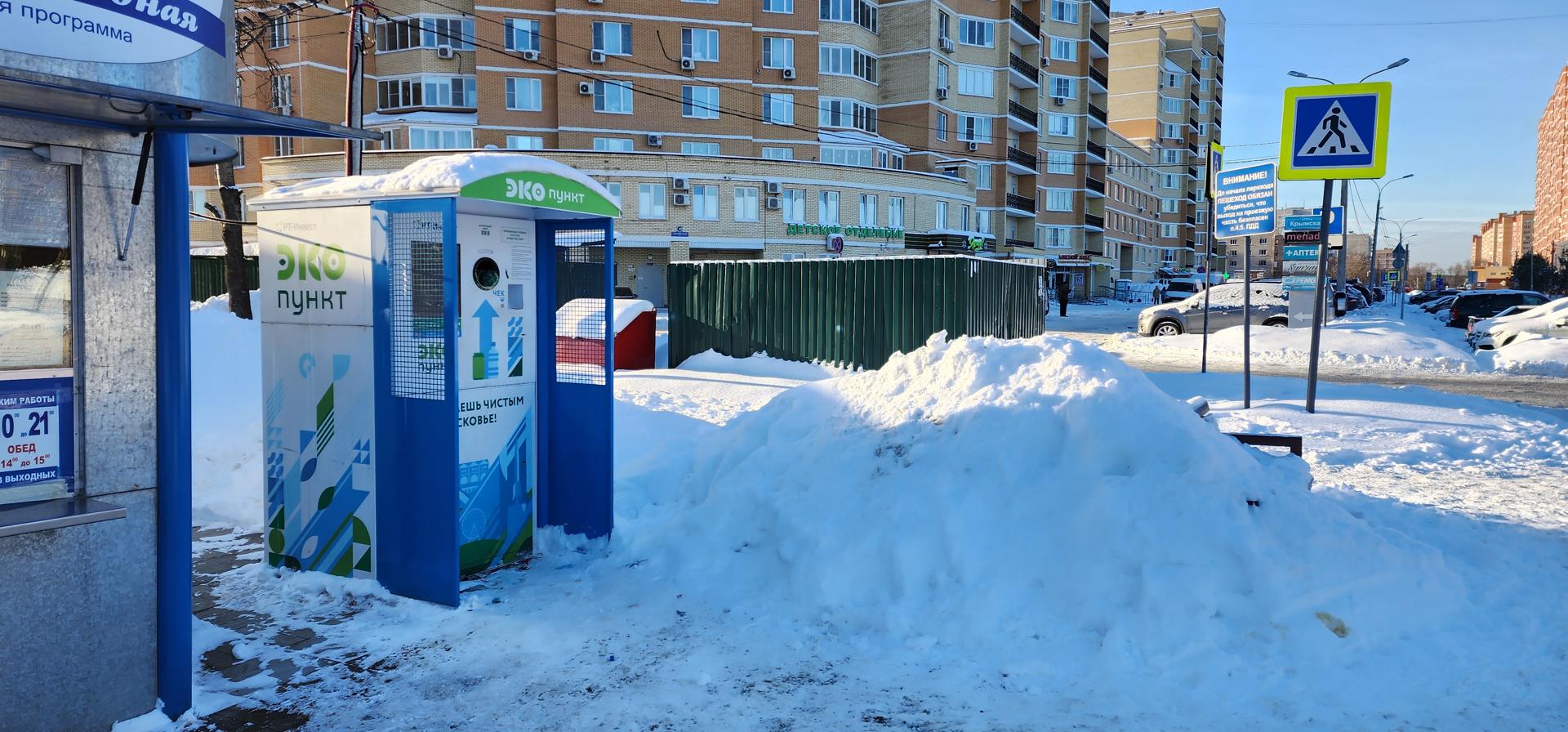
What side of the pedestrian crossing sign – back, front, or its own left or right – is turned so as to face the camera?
front

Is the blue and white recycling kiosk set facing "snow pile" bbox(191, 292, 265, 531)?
no

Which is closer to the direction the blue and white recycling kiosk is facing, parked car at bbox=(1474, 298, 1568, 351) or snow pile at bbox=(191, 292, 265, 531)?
the parked car

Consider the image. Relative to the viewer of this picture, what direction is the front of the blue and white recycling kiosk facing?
facing the viewer and to the right of the viewer

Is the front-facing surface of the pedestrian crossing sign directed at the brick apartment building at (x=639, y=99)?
no

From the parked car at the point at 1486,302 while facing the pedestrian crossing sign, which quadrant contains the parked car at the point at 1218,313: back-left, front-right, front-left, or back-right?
front-right

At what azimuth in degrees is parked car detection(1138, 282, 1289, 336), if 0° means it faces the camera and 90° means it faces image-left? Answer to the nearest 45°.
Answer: approximately 90°

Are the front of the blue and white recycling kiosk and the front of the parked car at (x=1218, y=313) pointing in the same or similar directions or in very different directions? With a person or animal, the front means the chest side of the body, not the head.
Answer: very different directions

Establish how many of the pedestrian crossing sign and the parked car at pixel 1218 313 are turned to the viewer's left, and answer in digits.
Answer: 1

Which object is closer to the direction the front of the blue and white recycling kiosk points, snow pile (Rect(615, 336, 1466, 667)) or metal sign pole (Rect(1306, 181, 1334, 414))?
the snow pile

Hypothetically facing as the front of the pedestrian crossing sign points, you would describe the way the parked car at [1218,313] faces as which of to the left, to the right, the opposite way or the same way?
to the right

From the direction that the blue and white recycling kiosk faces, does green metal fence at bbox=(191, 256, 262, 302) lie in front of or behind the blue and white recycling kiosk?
behind

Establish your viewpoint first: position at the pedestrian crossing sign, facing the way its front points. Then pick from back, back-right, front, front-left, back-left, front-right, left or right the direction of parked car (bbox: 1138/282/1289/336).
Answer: back

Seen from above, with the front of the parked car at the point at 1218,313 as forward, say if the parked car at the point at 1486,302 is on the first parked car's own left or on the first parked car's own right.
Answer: on the first parked car's own right

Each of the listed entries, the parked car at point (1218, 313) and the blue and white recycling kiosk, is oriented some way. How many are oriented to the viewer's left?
1

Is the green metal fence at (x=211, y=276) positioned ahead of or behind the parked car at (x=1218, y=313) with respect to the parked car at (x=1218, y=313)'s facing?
ahead
